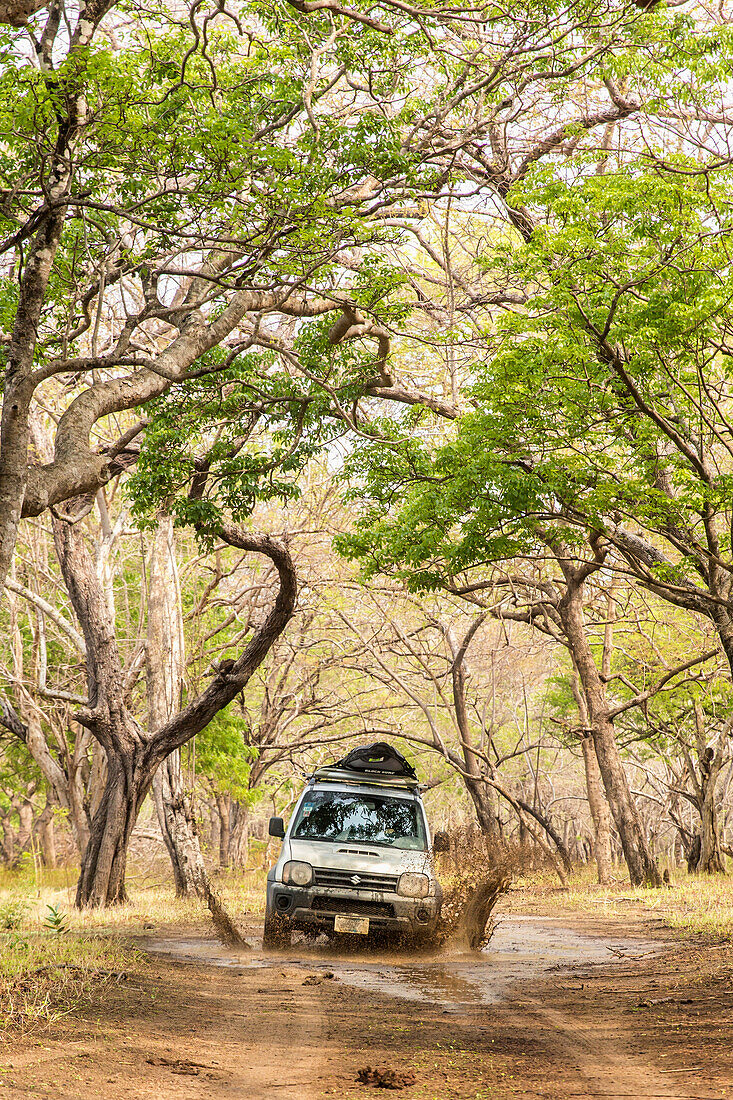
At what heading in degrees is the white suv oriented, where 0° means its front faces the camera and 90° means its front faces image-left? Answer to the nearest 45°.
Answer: approximately 0°

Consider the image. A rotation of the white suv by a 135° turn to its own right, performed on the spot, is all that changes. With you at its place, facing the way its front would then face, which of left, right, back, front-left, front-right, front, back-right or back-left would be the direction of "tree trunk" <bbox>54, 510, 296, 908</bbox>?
front

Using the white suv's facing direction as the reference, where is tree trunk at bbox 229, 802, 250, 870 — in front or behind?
behind

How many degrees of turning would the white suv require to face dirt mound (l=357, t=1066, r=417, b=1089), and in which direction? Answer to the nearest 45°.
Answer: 0° — it already faces it

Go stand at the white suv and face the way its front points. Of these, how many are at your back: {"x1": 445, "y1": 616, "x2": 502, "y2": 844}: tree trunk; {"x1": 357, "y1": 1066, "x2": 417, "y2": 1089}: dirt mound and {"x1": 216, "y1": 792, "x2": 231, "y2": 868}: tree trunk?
2

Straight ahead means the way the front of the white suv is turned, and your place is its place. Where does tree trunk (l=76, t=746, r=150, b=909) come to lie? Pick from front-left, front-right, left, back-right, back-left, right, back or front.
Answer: back-right

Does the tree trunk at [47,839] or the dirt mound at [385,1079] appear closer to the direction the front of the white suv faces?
the dirt mound
